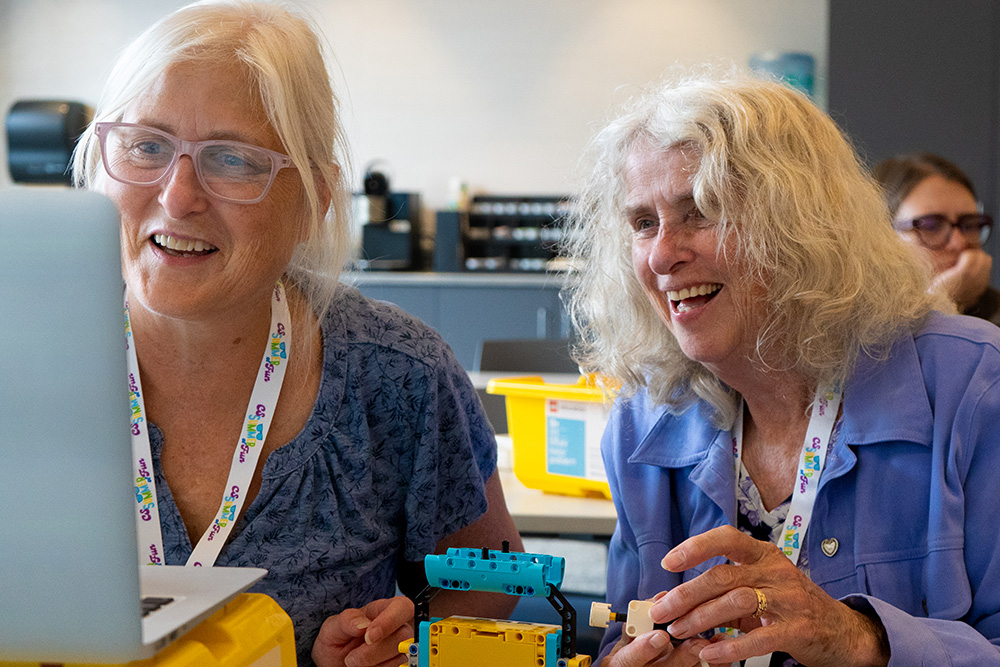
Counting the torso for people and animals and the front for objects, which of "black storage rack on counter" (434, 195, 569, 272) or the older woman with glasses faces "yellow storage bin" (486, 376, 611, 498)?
the black storage rack on counter

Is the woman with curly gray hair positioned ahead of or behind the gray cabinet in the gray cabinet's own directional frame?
ahead

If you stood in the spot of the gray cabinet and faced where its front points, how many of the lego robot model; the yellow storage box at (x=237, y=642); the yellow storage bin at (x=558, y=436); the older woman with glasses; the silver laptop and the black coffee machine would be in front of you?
5

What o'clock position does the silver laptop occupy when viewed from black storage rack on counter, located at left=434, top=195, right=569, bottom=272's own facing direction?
The silver laptop is roughly at 12 o'clock from the black storage rack on counter.

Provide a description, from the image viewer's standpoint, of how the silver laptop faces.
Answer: facing away from the viewer and to the right of the viewer

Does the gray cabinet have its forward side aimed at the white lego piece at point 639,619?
yes

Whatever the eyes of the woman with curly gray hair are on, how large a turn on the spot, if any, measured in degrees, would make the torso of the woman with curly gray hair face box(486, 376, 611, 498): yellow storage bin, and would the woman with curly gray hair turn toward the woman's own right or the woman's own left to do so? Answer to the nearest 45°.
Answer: approximately 90° to the woman's own right

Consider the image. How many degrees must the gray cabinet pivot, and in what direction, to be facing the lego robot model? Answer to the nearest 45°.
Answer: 0° — it already faces it

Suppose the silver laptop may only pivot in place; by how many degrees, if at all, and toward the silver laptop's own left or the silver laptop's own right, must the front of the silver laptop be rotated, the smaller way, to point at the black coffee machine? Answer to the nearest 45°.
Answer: approximately 45° to the silver laptop's own left

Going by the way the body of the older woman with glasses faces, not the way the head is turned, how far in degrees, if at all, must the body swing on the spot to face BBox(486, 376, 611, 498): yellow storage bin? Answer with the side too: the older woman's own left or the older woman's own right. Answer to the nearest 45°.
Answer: approximately 180°

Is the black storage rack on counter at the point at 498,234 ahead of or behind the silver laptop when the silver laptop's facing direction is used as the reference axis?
ahead
